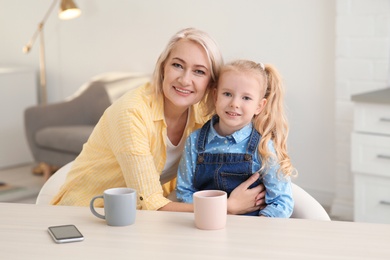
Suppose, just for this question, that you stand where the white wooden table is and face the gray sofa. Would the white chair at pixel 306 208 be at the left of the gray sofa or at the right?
right

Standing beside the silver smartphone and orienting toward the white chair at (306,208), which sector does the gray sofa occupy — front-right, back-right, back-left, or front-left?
front-left

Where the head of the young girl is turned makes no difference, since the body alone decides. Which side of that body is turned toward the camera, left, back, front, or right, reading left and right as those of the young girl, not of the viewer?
front

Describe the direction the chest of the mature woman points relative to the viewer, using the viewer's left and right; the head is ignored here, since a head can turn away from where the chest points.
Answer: facing the viewer and to the right of the viewer

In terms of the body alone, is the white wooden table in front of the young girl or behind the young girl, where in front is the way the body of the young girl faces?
in front

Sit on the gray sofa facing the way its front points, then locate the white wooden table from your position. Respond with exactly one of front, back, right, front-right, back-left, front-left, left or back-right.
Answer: front-left

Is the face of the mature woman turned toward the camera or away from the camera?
toward the camera

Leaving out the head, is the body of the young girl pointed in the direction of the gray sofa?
no

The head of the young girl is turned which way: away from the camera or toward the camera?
toward the camera

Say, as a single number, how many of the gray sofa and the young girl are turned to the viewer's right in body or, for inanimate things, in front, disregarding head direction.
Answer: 0
